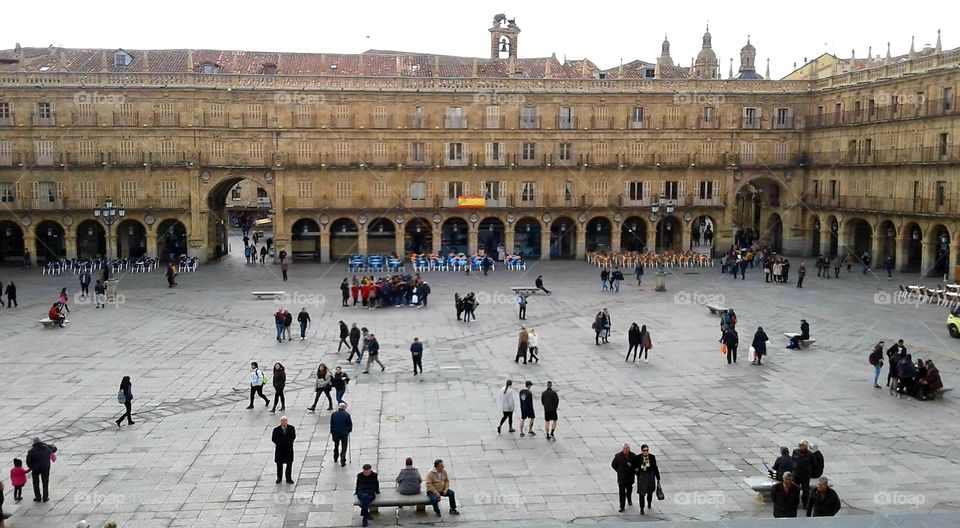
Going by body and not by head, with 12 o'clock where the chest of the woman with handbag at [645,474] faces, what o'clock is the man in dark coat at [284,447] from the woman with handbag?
The man in dark coat is roughly at 3 o'clock from the woman with handbag.

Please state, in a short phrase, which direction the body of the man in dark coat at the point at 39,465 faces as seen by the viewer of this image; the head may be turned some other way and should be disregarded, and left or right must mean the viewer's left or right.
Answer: facing away from the viewer

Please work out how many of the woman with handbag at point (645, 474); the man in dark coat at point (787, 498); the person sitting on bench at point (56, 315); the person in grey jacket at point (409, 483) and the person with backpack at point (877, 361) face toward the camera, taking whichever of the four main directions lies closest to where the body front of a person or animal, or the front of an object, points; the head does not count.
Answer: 2

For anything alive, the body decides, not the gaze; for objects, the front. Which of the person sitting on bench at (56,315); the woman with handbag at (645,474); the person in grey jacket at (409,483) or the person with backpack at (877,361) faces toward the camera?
the woman with handbag

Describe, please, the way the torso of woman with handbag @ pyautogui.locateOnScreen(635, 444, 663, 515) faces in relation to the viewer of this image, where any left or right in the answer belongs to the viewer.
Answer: facing the viewer

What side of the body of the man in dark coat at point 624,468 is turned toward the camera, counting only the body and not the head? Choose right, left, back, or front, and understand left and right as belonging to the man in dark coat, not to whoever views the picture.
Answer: front

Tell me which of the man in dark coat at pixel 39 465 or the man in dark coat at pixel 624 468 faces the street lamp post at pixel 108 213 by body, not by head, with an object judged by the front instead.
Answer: the man in dark coat at pixel 39 465

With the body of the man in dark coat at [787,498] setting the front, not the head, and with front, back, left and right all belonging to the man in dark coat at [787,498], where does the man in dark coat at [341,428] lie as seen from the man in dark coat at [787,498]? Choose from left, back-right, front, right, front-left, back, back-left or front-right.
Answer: right

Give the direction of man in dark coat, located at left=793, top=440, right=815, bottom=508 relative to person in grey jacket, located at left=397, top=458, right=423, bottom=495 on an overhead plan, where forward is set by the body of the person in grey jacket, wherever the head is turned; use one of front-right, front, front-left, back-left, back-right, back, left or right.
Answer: right

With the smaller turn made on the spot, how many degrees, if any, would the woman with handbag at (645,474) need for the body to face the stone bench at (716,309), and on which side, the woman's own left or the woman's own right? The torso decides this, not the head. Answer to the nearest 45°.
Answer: approximately 180°

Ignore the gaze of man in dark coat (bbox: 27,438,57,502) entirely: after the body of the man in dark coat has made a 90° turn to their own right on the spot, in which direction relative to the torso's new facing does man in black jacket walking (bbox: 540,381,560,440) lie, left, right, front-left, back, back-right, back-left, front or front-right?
front

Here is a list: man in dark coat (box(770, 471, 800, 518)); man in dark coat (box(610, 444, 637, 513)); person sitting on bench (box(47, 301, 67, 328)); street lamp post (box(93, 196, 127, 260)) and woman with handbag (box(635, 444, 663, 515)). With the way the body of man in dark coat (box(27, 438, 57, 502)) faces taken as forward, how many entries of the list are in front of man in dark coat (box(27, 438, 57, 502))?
2

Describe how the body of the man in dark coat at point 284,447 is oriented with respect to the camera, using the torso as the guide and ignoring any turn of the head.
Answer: toward the camera

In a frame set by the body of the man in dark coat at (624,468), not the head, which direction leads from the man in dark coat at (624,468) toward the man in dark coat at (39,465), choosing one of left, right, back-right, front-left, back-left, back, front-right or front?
right
